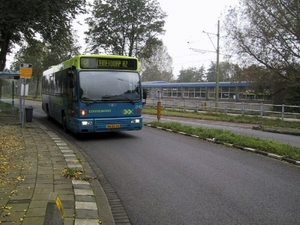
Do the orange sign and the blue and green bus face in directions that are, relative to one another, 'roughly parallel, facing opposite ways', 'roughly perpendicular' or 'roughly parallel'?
roughly parallel

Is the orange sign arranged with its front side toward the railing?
no

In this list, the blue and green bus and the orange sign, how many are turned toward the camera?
2

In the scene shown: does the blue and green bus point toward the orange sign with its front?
no

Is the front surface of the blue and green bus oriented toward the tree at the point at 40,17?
no

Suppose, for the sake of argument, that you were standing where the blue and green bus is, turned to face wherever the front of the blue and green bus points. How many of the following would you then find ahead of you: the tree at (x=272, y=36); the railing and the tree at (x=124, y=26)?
0

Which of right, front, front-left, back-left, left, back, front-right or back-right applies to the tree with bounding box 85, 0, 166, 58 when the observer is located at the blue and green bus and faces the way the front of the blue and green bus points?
back

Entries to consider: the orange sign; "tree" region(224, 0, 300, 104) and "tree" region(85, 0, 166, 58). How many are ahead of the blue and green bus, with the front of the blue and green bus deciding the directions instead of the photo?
0

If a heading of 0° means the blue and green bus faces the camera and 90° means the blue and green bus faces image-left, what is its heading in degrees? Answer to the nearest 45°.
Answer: approximately 0°
